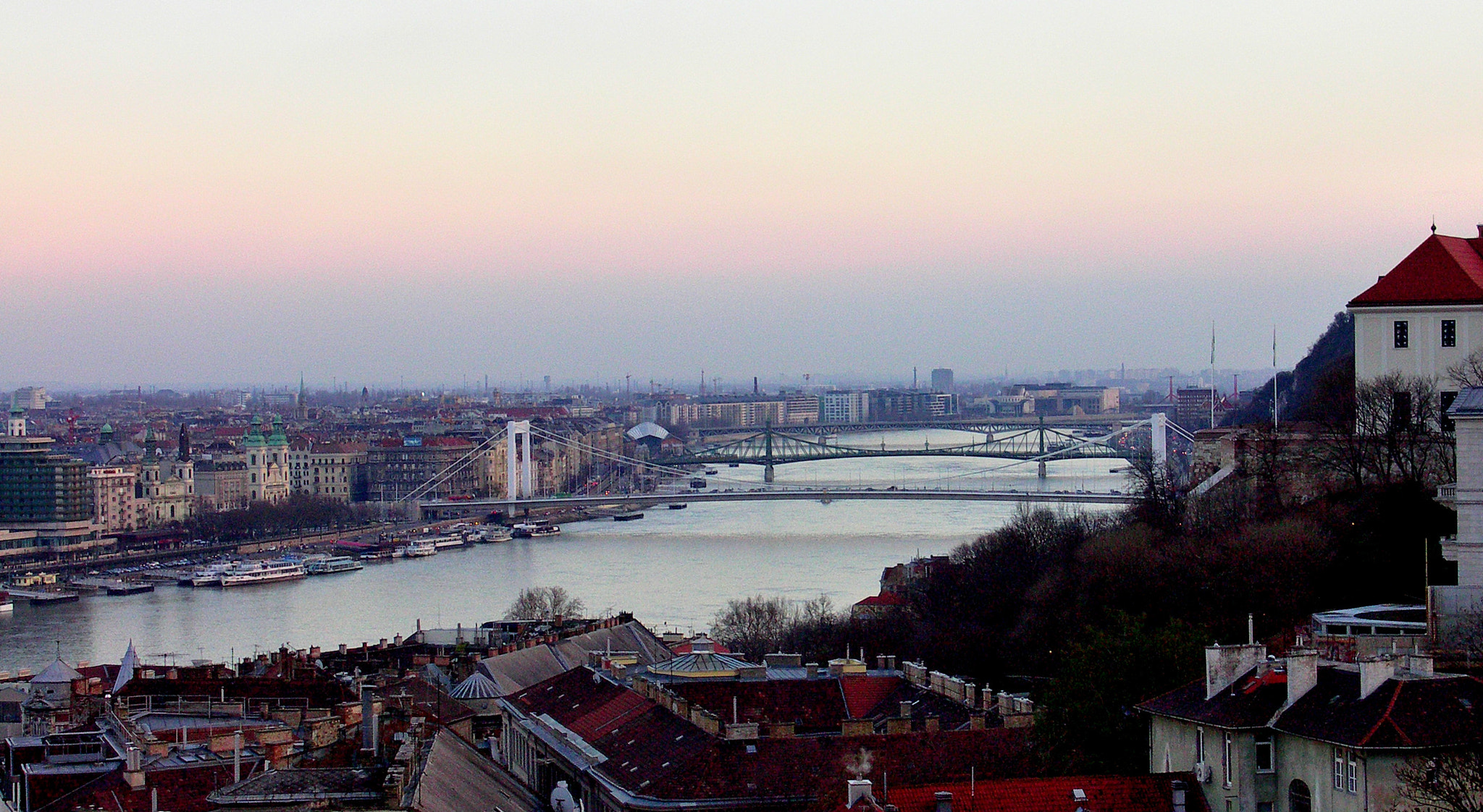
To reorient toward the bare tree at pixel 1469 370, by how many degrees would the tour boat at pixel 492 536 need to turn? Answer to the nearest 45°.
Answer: approximately 90° to its left

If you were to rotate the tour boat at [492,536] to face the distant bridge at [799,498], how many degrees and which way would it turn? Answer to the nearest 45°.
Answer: approximately 135° to its left

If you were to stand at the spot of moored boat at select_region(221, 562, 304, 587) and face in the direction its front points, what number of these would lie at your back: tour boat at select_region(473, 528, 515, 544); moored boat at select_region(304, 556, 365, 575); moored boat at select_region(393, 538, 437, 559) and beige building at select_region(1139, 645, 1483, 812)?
3

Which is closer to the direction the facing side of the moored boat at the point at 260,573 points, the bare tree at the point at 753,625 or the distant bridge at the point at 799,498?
the bare tree

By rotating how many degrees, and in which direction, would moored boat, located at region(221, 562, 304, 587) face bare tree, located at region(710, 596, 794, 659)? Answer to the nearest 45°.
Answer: approximately 45° to its left

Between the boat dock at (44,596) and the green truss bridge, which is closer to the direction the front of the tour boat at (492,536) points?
the boat dock

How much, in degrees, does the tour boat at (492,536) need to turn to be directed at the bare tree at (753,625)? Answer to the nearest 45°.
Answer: approximately 90° to its left

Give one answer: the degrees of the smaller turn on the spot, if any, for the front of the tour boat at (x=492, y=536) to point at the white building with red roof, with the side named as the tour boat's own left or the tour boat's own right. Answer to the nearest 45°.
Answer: approximately 90° to the tour boat's own left

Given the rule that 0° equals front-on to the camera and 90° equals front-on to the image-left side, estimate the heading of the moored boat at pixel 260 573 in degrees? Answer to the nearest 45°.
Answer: approximately 45°

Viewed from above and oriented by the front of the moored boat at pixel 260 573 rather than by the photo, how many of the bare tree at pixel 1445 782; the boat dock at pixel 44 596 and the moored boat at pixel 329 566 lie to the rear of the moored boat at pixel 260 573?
1

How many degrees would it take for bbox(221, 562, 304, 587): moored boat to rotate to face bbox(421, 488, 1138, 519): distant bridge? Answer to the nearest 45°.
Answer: approximately 135° to its left

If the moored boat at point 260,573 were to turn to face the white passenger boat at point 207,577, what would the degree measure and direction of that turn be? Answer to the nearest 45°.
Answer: approximately 45° to its right

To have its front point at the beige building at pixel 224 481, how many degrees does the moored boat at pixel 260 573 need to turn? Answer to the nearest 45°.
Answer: approximately 135° to its right
